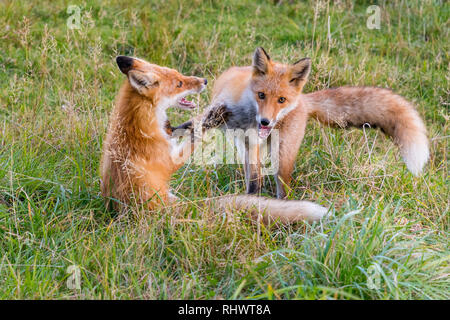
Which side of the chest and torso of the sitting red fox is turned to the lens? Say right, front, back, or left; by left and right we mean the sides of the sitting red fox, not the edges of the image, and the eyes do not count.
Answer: right

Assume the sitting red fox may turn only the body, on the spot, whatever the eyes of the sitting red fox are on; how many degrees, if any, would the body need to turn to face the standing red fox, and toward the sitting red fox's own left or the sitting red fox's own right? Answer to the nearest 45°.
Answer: approximately 45° to the sitting red fox's own left
